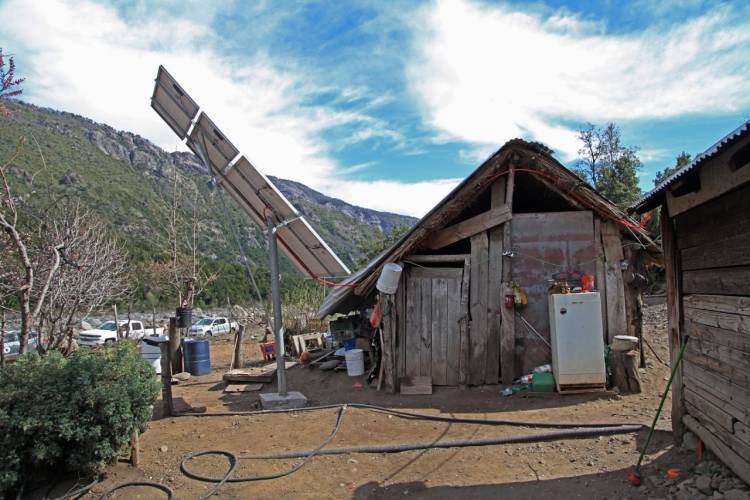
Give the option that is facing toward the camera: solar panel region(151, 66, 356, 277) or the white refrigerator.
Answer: the white refrigerator

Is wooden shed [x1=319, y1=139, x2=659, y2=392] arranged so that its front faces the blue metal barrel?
no

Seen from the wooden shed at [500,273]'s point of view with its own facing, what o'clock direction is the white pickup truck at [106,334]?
The white pickup truck is roughly at 4 o'clock from the wooden shed.

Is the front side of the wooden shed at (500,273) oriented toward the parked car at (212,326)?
no

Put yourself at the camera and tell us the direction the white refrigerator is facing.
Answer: facing the viewer

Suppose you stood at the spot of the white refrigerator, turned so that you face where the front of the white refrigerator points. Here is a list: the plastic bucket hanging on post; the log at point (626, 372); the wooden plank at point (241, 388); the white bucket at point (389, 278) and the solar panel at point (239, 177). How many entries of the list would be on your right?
4

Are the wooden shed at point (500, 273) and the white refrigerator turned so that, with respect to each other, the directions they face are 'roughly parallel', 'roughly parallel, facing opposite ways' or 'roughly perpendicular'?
roughly parallel

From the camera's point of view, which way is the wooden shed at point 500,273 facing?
toward the camera

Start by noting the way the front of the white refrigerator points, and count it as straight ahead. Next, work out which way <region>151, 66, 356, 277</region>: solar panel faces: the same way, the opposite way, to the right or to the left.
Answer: the opposite way

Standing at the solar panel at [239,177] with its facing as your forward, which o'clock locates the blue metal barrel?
The blue metal barrel is roughly at 10 o'clock from the solar panel.

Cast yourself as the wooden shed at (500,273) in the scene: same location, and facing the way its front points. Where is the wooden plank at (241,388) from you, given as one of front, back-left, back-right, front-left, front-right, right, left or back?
right

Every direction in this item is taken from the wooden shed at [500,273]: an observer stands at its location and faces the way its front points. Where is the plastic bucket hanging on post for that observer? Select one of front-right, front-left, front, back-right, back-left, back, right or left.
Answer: right

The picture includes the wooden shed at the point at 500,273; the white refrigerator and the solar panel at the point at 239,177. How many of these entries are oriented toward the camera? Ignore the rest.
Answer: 2

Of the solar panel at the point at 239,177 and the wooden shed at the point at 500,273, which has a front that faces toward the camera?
the wooden shed

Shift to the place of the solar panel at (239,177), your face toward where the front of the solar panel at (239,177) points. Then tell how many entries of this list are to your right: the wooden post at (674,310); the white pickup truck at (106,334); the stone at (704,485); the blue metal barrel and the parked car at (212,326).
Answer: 2

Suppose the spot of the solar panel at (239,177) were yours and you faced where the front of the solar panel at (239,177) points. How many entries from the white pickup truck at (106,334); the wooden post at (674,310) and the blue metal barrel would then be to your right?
1
